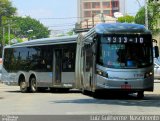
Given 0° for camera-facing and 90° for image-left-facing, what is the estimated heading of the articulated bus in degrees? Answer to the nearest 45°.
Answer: approximately 0°
